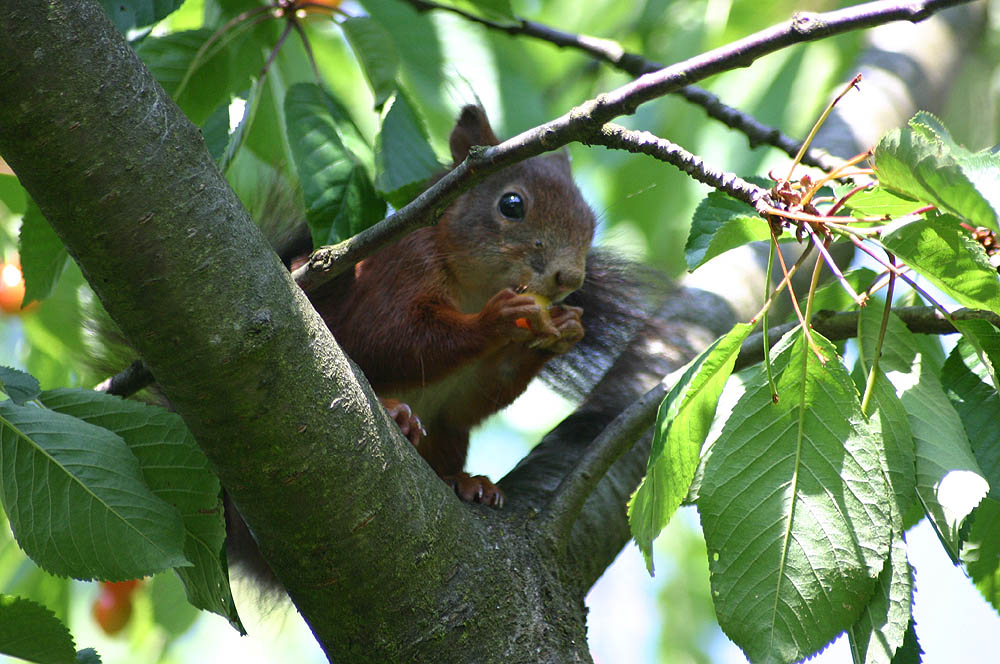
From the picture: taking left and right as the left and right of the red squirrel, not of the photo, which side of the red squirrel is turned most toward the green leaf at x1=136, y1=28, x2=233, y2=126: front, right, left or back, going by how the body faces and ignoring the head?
right

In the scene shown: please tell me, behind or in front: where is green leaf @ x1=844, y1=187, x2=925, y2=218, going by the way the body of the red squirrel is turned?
in front

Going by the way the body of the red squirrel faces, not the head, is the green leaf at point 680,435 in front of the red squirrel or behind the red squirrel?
in front

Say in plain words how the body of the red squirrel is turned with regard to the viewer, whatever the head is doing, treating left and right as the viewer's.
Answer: facing the viewer and to the right of the viewer

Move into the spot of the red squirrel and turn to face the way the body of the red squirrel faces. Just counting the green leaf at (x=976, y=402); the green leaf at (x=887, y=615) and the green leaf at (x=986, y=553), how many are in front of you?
3

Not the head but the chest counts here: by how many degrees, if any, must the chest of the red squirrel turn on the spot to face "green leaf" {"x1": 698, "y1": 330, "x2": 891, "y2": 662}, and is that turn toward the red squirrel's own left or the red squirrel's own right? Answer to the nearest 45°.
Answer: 0° — it already faces it

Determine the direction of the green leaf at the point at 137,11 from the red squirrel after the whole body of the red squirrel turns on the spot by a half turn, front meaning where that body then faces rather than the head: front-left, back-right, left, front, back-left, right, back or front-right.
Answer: left
